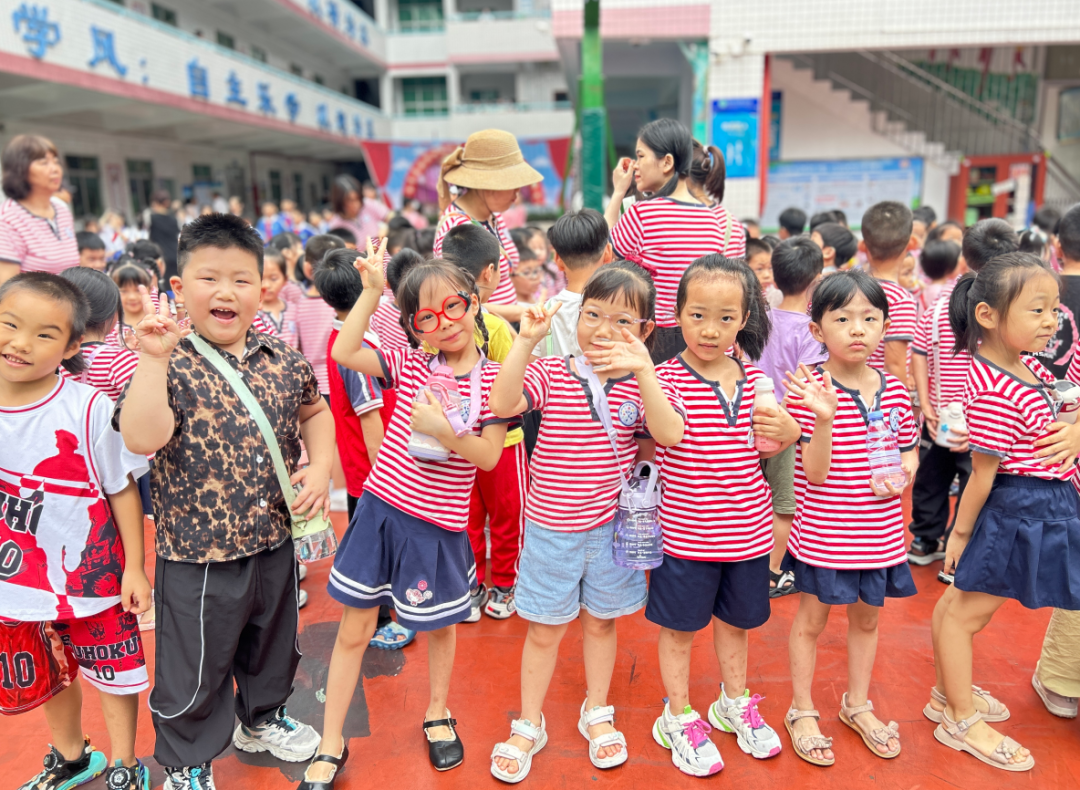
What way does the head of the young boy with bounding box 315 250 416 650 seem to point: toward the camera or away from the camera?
away from the camera

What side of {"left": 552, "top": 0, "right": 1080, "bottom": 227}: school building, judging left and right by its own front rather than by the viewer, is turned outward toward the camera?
front

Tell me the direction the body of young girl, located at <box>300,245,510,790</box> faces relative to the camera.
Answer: toward the camera

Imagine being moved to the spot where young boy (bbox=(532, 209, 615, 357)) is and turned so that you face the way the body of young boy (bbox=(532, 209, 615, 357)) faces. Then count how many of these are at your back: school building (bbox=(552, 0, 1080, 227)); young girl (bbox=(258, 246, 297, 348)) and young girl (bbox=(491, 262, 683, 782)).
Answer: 1

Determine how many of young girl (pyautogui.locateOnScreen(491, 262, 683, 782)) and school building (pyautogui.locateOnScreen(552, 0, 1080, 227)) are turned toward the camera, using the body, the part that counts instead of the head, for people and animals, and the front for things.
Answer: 2

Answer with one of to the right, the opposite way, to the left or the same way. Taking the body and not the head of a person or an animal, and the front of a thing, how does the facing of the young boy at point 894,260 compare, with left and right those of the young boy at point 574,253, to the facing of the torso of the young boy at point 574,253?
the same way

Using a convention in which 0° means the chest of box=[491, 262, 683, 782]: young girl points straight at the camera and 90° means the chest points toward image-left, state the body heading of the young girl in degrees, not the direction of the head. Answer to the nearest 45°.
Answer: approximately 0°

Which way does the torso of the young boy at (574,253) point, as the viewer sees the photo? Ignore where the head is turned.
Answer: away from the camera

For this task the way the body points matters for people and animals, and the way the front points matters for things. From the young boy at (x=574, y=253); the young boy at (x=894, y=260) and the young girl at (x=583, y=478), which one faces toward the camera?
the young girl
